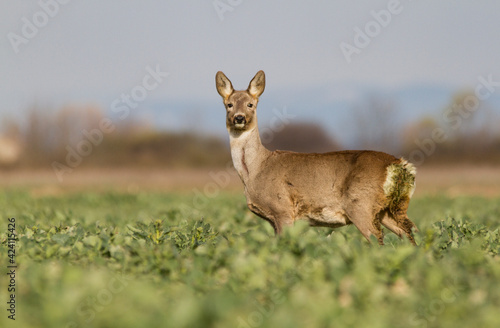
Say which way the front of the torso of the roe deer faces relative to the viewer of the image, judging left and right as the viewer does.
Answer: facing to the left of the viewer
